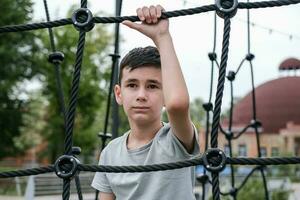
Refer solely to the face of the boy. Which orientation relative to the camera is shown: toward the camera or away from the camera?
toward the camera

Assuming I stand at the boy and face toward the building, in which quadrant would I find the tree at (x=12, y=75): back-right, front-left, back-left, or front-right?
front-left

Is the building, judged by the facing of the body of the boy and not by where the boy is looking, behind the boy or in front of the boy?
behind

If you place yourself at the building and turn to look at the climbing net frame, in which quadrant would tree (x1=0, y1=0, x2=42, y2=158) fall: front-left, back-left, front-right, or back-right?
front-right

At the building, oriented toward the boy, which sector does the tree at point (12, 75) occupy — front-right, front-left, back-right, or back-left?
front-right

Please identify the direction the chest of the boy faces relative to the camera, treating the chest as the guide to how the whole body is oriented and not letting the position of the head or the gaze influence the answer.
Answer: toward the camera

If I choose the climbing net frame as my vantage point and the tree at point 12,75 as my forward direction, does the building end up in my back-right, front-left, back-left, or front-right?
front-right

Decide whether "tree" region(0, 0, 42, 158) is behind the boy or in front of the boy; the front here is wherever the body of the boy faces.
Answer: behind
